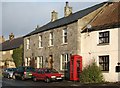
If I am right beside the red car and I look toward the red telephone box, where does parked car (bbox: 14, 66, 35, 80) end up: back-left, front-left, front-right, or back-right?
back-left

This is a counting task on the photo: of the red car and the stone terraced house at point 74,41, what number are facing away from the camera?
0

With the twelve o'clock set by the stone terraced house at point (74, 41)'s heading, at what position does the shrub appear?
The shrub is roughly at 10 o'clock from the stone terraced house.

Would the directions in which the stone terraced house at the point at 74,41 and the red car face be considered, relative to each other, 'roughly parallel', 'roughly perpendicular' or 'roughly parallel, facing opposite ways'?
roughly perpendicular

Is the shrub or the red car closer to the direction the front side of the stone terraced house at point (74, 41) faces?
the red car

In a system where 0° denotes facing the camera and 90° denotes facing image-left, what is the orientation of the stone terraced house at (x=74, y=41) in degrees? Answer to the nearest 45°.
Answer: approximately 45°
